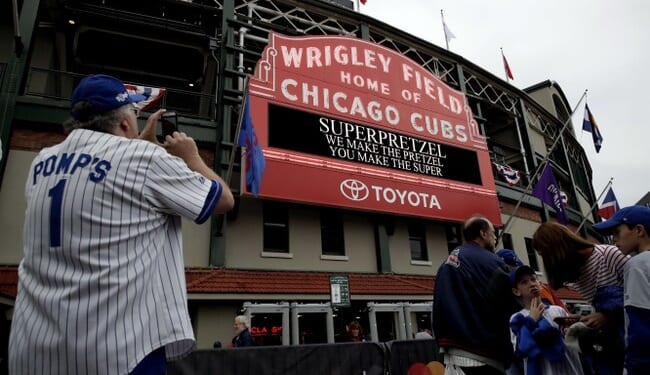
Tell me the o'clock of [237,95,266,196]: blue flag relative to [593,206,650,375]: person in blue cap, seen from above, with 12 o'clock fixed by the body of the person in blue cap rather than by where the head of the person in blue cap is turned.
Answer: The blue flag is roughly at 1 o'clock from the person in blue cap.

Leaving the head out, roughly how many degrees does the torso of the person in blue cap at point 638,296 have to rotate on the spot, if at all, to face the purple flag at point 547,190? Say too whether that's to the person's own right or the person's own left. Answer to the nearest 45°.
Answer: approximately 90° to the person's own right

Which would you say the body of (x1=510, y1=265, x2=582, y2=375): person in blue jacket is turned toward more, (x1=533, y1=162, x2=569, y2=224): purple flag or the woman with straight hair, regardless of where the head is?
the woman with straight hair

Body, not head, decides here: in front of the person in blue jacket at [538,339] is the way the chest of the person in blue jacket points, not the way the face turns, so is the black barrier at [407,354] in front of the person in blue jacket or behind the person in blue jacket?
behind

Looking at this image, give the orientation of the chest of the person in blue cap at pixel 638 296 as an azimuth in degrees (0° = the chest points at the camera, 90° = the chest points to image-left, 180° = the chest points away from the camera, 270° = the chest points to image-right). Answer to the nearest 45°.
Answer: approximately 90°

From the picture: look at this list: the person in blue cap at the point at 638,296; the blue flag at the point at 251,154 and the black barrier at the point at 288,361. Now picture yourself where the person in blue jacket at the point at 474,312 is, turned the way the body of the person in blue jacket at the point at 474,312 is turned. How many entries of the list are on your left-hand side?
2

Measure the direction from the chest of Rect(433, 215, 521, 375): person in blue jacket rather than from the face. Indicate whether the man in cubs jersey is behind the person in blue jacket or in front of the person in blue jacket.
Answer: behind

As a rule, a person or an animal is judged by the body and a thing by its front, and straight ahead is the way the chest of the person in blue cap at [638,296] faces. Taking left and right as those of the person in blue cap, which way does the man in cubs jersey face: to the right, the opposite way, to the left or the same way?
to the right

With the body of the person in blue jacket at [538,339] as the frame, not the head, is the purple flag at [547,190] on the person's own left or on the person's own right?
on the person's own left

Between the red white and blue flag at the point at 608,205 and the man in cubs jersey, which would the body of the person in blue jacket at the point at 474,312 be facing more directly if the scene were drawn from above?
the red white and blue flag

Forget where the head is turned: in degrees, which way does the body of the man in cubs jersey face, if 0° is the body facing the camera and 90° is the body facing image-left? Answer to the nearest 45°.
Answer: approximately 225°

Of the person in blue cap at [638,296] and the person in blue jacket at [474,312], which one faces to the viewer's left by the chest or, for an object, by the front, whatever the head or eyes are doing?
the person in blue cap at [638,296]

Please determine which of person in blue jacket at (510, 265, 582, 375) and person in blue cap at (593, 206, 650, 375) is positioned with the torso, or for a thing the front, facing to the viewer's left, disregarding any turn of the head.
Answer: person in blue cap at (593, 206, 650, 375)

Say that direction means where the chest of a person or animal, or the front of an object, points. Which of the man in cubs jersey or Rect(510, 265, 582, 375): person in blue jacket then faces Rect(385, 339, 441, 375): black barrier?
the man in cubs jersey

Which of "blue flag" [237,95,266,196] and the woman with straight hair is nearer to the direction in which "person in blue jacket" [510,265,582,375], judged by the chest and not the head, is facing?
the woman with straight hair
